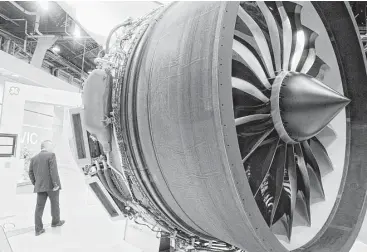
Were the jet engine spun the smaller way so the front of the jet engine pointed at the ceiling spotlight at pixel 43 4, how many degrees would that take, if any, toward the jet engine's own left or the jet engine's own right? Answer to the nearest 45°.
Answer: approximately 180°

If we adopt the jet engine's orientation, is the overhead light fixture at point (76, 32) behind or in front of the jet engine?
behind

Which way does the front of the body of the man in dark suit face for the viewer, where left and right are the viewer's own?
facing away from the viewer and to the right of the viewer

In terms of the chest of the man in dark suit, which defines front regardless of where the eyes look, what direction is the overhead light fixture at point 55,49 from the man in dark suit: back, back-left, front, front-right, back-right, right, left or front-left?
front-left

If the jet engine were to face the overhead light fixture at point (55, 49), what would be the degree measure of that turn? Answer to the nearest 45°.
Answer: approximately 180°

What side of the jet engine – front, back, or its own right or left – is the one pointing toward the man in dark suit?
back

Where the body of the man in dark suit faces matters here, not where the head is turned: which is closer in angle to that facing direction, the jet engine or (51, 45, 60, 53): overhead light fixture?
the overhead light fixture

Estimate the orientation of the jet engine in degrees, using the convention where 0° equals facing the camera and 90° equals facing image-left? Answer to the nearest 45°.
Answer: approximately 315°
